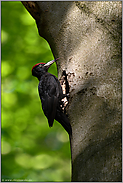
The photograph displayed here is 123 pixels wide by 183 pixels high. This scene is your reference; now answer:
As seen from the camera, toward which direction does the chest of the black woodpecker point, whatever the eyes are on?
to the viewer's right
